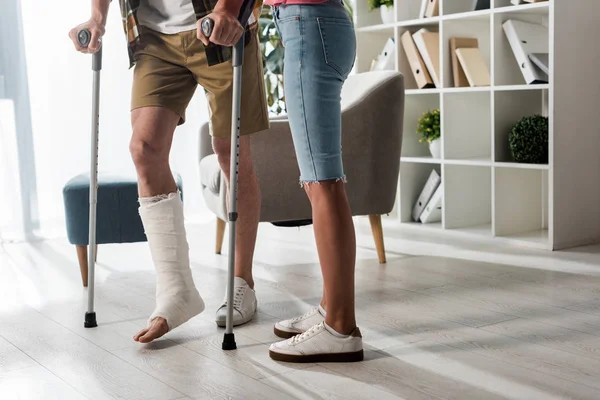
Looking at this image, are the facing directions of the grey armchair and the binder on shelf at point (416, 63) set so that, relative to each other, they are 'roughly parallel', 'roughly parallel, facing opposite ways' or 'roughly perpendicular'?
roughly parallel

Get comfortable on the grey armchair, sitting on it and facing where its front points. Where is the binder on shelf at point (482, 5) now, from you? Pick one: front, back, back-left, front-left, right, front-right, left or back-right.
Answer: back

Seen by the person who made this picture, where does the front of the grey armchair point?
facing the viewer and to the left of the viewer

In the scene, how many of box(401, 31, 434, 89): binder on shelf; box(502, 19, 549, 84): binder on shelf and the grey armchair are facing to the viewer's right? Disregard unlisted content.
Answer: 0

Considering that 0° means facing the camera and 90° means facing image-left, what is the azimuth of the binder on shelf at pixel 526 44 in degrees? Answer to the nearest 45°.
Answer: approximately 45°

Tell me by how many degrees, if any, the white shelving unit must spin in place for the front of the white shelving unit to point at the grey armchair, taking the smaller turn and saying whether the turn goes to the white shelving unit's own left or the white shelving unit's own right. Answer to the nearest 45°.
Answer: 0° — it already faces it

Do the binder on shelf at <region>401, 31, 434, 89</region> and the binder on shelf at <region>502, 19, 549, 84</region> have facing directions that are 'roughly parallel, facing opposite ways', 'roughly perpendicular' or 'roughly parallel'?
roughly parallel

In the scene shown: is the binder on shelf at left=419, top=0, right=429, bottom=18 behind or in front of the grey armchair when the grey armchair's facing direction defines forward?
behind

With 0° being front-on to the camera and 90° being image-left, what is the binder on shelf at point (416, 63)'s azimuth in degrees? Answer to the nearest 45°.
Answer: approximately 45°

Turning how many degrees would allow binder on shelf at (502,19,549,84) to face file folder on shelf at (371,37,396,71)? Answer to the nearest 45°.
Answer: approximately 90° to its right
